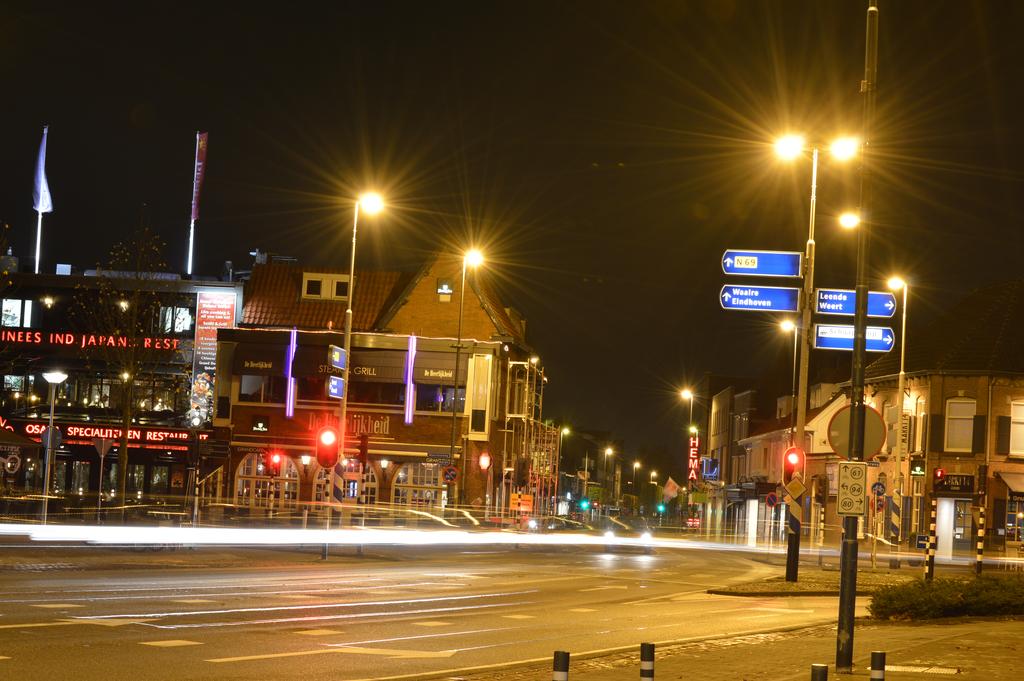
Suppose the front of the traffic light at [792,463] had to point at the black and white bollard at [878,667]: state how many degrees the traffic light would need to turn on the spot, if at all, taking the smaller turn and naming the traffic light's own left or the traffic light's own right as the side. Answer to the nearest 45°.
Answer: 0° — it already faces it

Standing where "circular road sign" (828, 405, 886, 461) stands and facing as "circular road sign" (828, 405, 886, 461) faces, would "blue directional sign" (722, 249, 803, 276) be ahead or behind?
ahead

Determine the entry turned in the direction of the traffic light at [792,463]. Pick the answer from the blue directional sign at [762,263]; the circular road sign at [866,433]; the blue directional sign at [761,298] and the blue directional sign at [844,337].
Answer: the circular road sign

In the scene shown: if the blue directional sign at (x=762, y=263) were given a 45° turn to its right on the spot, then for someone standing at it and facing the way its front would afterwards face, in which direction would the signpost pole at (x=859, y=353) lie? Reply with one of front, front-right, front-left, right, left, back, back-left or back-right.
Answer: front-left

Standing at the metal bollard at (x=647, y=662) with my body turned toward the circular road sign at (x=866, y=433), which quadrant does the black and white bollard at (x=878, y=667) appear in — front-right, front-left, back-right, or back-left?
front-right

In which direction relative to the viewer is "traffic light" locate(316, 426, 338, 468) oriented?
toward the camera

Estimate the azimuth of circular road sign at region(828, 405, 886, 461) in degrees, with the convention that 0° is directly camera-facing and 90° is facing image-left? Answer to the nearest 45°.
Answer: approximately 180°

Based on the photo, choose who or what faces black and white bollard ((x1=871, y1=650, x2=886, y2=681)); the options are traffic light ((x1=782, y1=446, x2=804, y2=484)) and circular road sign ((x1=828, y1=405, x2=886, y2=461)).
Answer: the traffic light

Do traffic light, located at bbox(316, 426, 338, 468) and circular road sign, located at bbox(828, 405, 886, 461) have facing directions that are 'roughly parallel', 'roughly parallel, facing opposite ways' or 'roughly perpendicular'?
roughly parallel, facing opposite ways

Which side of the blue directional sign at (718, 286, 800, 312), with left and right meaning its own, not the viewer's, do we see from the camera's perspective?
front

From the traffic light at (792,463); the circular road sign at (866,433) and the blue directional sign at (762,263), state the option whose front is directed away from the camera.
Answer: the circular road sign

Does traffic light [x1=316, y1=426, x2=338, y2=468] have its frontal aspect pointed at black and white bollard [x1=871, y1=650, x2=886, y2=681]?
yes

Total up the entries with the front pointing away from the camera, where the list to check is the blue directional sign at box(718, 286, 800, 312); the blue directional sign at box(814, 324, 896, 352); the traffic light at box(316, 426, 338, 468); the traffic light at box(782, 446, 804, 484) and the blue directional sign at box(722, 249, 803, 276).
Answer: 0

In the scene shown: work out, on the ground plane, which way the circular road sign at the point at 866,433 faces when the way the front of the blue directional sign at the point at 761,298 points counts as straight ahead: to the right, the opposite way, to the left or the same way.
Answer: the opposite way

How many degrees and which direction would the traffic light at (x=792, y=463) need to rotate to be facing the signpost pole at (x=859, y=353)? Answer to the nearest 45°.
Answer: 0° — it already faces it

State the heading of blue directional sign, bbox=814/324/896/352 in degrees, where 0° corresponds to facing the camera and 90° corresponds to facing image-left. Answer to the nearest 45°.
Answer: approximately 0°
